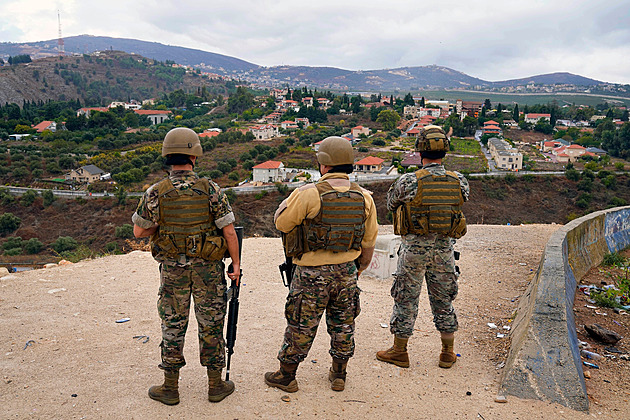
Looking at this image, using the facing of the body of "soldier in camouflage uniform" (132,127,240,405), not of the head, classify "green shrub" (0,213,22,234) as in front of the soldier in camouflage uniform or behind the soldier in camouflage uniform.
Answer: in front

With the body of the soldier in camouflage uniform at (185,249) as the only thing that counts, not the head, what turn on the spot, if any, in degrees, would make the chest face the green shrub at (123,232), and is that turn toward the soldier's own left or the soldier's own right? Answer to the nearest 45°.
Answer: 0° — they already face it

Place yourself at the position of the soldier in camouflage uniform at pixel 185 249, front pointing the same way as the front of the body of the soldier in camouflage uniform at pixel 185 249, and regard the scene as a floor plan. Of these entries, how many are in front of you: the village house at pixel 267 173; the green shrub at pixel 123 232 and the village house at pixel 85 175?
3

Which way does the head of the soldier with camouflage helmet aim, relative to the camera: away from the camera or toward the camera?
away from the camera

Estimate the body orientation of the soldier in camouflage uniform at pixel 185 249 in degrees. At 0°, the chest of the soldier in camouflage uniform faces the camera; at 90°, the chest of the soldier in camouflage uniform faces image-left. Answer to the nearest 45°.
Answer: approximately 180°

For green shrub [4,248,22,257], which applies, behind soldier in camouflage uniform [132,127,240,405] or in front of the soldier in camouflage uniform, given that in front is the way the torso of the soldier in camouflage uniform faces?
in front

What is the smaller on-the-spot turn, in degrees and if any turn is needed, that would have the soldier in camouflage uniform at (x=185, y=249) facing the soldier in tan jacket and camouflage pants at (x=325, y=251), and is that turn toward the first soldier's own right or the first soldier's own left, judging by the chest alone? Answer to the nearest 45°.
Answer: approximately 90° to the first soldier's own right

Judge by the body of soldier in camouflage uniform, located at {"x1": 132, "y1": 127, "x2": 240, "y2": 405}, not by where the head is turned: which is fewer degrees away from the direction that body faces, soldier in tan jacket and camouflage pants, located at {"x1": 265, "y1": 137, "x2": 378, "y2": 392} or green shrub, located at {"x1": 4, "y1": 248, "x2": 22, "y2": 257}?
the green shrub
